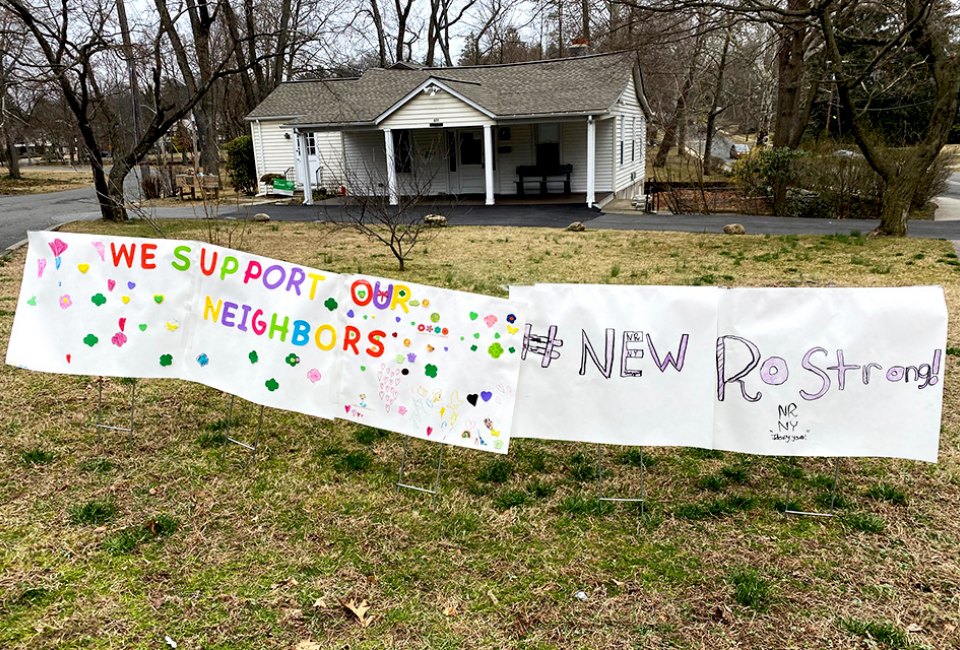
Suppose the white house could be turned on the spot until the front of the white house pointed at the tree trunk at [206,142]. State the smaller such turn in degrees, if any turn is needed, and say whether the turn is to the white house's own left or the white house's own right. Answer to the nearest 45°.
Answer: approximately 135° to the white house's own right

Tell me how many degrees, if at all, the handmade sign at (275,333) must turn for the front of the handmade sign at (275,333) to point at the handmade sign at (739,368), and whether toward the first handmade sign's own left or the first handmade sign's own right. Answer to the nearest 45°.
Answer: approximately 45° to the first handmade sign's own left

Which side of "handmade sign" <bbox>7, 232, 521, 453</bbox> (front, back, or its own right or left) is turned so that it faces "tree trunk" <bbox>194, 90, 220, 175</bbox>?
back

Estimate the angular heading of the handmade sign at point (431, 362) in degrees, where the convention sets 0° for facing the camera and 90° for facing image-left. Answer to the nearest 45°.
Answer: approximately 0°

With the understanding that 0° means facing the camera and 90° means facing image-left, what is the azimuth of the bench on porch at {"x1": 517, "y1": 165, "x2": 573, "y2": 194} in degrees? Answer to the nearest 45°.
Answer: approximately 0°

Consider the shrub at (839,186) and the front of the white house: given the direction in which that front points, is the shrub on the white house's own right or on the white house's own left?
on the white house's own left

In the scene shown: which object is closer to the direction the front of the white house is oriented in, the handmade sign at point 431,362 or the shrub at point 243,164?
the handmade sign

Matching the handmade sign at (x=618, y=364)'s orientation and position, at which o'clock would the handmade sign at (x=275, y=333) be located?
the handmade sign at (x=275, y=333) is roughly at 3 o'clock from the handmade sign at (x=618, y=364).
